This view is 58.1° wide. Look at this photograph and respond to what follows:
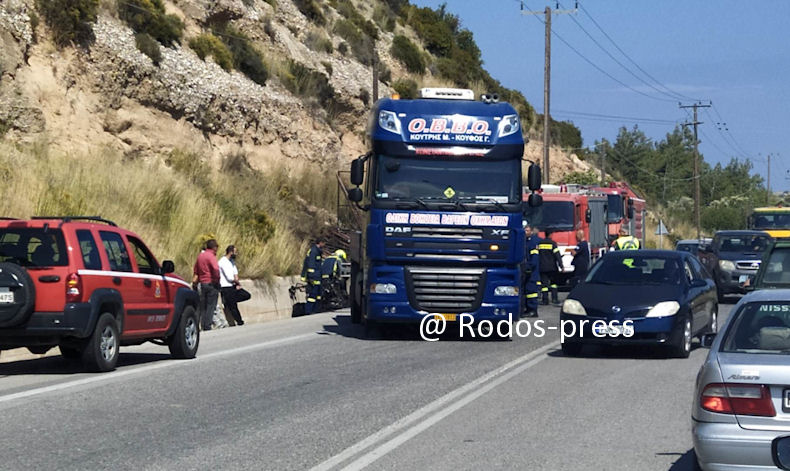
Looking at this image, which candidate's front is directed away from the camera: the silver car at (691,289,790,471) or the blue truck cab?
the silver car

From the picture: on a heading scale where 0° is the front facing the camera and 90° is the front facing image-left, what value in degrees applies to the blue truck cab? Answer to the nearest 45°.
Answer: approximately 0°

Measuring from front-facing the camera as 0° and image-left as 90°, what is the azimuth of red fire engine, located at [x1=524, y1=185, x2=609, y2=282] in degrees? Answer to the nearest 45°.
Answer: approximately 45°

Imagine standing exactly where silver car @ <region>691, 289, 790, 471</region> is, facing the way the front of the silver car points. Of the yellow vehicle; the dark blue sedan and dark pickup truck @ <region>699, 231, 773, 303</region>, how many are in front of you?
3

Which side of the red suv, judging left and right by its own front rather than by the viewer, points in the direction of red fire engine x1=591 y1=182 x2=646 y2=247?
front

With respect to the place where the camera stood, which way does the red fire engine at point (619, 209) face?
facing the viewer and to the left of the viewer

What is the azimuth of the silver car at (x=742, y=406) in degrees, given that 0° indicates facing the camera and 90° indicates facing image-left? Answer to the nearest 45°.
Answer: approximately 180°

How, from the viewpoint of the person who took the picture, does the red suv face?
facing away from the viewer and to the right of the viewer

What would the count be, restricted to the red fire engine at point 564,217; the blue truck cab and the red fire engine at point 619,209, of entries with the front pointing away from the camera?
0

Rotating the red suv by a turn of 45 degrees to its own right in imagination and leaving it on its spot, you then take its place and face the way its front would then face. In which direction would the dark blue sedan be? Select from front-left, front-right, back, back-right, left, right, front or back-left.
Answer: front

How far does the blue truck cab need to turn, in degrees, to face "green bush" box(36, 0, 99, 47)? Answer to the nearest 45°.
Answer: approximately 135° to its right

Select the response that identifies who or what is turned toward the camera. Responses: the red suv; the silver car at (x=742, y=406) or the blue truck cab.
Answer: the blue truck cab

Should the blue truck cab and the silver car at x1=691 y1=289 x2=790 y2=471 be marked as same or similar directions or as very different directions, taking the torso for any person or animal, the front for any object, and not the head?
very different directions

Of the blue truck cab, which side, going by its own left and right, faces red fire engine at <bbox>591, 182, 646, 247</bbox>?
back

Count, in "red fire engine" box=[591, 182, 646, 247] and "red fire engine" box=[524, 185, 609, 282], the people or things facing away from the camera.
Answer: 0
